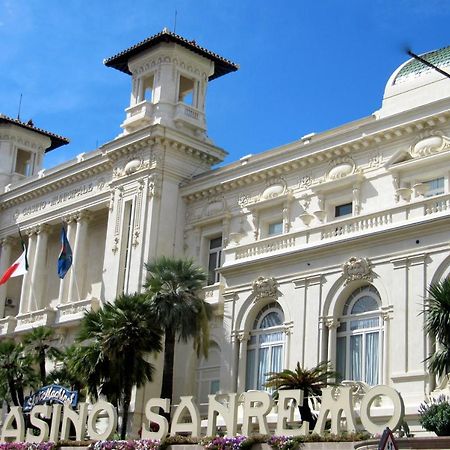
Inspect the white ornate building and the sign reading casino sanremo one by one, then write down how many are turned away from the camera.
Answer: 0

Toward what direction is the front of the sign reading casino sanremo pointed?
toward the camera

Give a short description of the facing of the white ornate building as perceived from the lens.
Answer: facing the viewer and to the left of the viewer

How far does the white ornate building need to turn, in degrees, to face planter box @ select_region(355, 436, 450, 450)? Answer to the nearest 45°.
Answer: approximately 45° to its left

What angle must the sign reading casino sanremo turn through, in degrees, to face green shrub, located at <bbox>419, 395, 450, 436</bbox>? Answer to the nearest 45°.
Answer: approximately 45° to its left

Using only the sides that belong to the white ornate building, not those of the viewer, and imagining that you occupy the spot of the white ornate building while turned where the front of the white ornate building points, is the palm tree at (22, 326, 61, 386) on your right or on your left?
on your right

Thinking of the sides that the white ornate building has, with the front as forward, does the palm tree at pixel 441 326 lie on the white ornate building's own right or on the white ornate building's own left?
on the white ornate building's own left

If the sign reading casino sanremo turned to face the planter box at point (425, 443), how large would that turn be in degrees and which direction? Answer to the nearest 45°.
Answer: approximately 45° to its left
